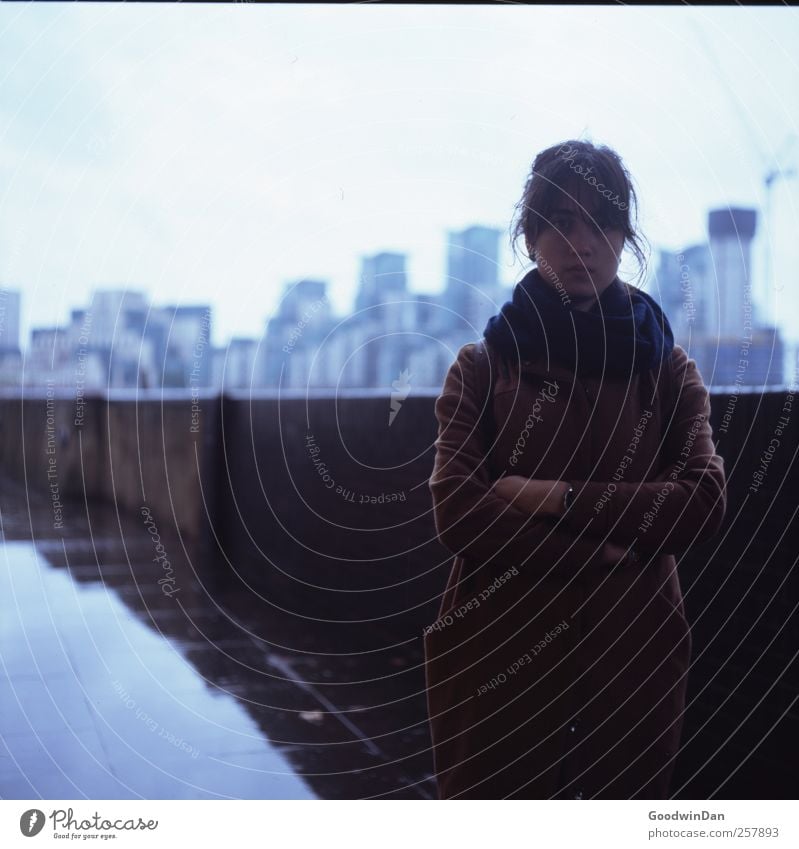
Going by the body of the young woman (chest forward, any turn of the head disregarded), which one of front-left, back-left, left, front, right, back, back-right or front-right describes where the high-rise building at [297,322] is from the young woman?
back-right

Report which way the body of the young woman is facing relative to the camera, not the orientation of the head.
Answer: toward the camera
